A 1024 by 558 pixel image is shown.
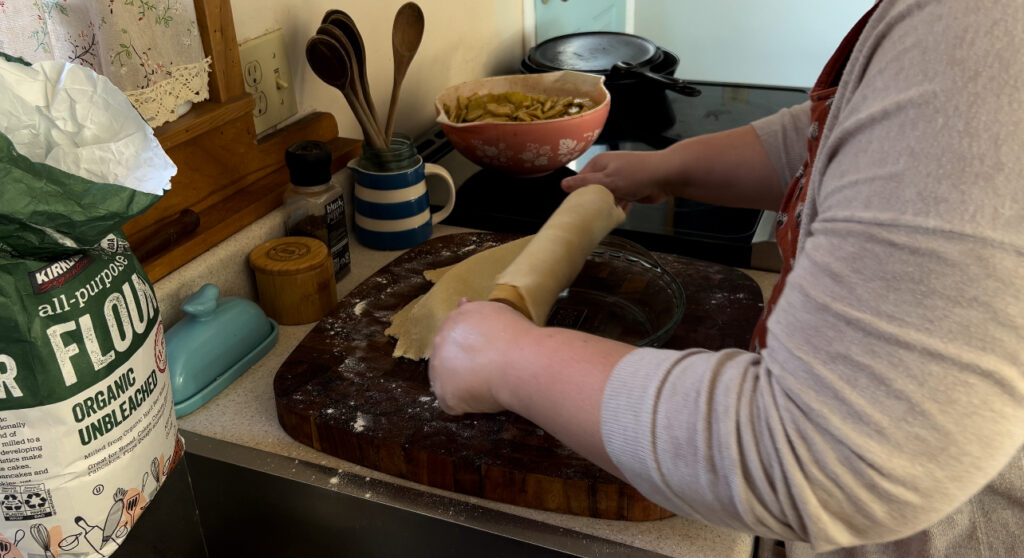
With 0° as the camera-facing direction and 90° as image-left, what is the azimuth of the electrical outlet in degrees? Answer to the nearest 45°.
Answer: approximately 315°
